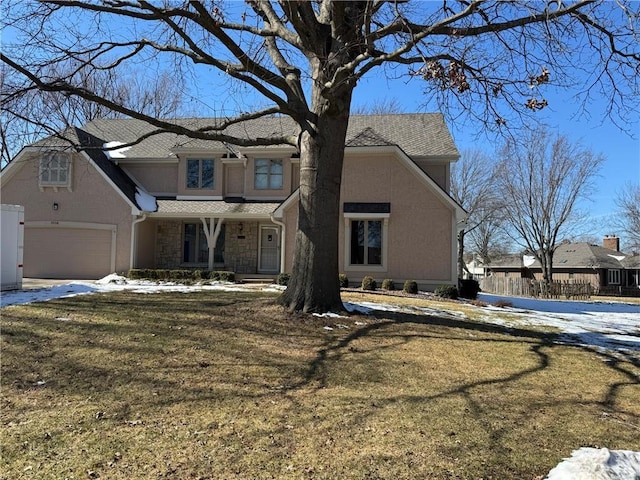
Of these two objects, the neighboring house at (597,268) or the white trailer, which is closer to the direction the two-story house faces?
the white trailer

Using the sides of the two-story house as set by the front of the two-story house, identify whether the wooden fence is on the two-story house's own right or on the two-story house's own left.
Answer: on the two-story house's own left

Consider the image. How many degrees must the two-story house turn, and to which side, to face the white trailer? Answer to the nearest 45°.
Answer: approximately 45° to its right

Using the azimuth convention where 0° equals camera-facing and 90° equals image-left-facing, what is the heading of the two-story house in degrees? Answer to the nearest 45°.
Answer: approximately 0°

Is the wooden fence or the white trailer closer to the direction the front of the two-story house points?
the white trailer

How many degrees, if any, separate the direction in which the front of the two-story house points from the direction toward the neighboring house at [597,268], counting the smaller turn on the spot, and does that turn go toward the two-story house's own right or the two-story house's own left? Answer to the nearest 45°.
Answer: approximately 135° to the two-story house's own left
